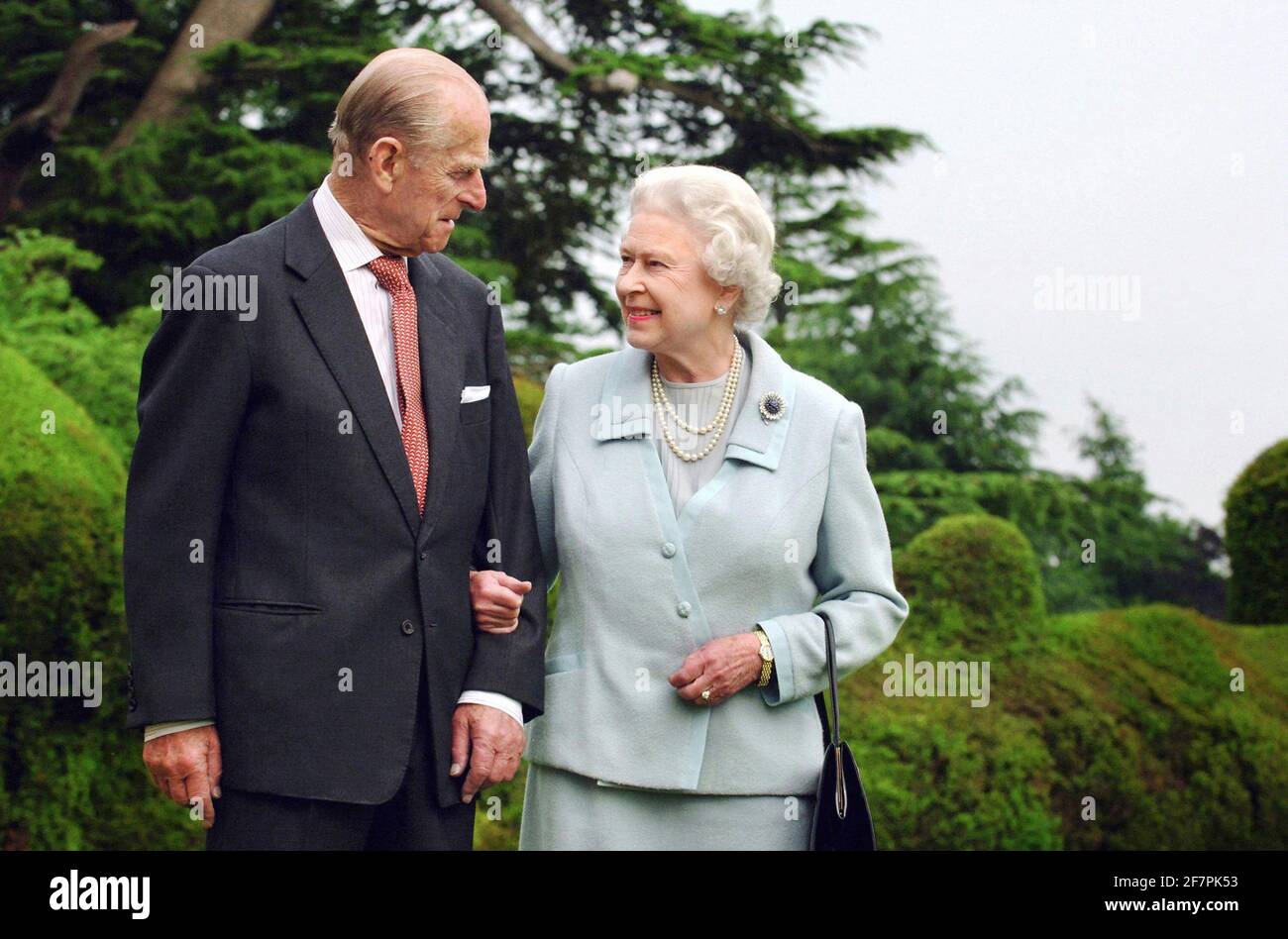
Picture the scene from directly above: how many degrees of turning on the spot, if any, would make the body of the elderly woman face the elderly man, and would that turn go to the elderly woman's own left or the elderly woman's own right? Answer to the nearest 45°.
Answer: approximately 45° to the elderly woman's own right

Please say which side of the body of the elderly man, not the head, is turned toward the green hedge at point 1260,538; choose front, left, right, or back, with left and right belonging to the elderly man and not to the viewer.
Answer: left

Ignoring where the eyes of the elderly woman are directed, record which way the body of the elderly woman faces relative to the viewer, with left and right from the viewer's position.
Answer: facing the viewer

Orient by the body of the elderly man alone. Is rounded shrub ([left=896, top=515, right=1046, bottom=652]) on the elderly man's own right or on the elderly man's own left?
on the elderly man's own left

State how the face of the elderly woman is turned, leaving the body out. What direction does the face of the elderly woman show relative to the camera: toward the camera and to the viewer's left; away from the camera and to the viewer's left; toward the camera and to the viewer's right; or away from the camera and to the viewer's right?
toward the camera and to the viewer's left

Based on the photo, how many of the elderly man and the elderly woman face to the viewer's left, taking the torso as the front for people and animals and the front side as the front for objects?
0

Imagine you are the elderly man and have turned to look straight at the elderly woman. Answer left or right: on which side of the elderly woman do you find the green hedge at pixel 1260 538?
left

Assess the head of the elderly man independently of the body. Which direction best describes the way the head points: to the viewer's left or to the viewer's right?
to the viewer's right

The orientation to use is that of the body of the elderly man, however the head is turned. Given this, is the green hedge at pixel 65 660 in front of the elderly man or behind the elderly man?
behind

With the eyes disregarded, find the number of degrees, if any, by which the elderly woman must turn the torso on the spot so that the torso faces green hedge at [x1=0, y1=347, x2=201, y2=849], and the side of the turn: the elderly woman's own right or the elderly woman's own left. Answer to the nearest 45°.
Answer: approximately 135° to the elderly woman's own right

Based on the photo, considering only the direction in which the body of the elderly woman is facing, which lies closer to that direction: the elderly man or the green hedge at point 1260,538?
the elderly man

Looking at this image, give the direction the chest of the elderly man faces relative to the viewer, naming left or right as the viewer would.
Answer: facing the viewer and to the right of the viewer
